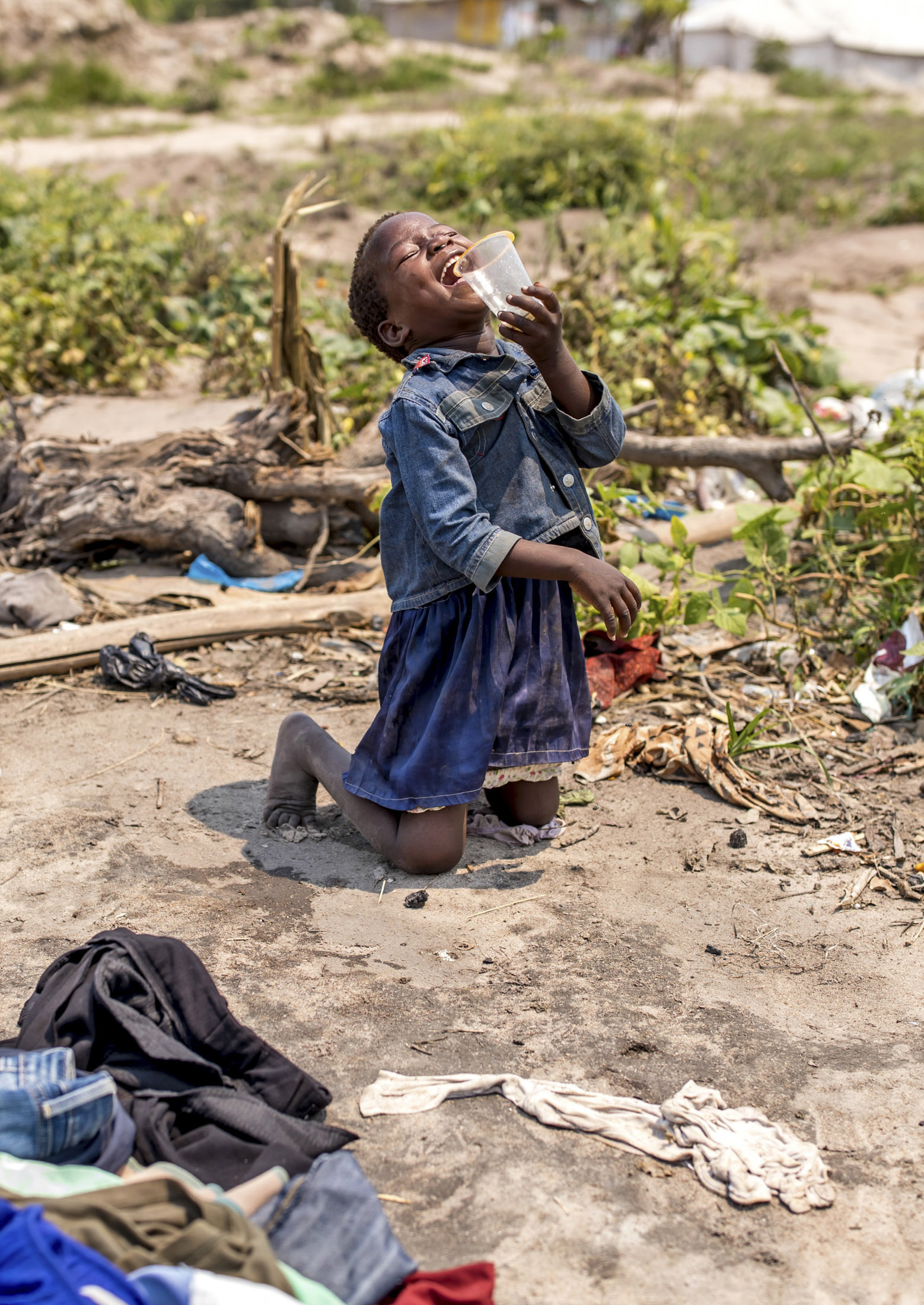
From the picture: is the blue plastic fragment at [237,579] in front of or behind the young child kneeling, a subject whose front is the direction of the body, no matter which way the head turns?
behind

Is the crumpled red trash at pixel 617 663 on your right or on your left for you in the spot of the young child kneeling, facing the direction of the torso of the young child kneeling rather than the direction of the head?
on your left

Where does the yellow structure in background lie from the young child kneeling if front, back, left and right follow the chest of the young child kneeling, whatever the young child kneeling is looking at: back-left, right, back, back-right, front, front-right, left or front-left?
back-left

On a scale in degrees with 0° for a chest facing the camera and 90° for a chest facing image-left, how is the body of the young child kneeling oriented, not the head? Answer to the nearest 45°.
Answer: approximately 315°

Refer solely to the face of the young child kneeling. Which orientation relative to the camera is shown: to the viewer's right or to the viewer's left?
to the viewer's right

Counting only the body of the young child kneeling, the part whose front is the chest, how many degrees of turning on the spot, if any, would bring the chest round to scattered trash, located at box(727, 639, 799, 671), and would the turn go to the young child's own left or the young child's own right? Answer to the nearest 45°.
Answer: approximately 90° to the young child's own left
